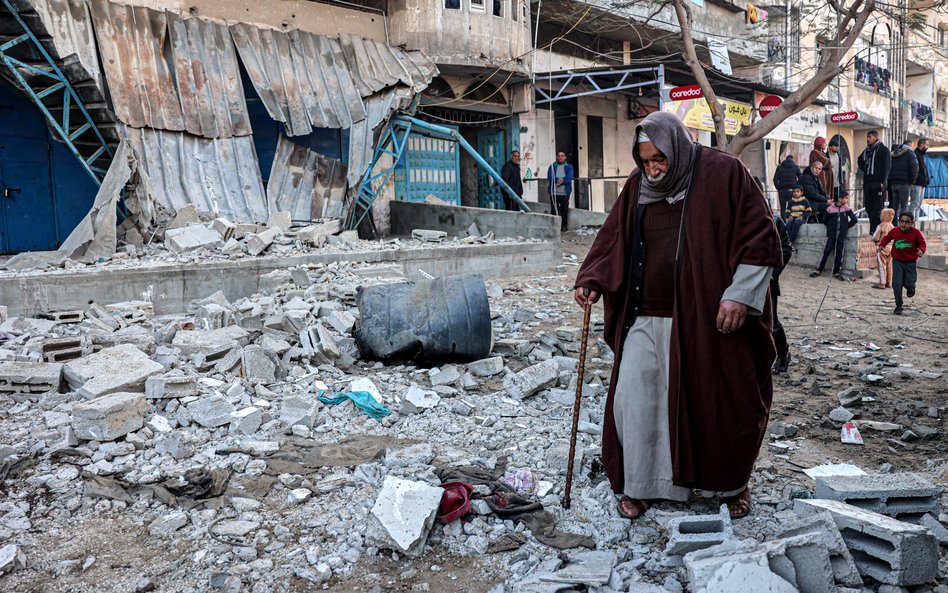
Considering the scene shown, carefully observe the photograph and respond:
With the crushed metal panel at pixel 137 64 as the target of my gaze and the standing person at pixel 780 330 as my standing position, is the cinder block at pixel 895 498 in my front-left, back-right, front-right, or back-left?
back-left

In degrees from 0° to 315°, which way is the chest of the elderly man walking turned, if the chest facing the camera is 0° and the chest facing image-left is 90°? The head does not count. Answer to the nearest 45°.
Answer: approximately 45°

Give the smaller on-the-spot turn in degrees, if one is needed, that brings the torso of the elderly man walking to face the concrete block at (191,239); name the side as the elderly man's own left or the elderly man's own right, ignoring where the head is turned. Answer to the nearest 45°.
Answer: approximately 90° to the elderly man's own right

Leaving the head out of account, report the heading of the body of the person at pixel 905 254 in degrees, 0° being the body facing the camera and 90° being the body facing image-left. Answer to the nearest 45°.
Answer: approximately 0°

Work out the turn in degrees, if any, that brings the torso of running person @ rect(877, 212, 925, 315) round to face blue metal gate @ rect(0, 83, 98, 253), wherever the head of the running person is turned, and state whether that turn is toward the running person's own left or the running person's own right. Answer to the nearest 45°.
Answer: approximately 90° to the running person's own right

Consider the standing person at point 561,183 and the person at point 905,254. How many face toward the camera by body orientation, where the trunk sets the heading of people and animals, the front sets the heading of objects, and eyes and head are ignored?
2

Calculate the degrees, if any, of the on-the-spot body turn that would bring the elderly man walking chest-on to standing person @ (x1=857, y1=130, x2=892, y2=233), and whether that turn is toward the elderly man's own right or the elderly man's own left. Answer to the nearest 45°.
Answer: approximately 135° to the elderly man's own right

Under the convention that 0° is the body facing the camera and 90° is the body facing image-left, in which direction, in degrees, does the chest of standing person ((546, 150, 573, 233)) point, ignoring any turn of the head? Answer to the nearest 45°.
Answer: approximately 0°

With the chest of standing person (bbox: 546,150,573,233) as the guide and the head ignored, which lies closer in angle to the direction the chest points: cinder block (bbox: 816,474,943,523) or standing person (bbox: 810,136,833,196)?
the cinder block

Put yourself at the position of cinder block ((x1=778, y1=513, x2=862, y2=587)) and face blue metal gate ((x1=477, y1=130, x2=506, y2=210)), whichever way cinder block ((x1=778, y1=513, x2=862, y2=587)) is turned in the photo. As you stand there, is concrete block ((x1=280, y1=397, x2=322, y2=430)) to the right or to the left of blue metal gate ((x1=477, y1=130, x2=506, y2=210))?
left

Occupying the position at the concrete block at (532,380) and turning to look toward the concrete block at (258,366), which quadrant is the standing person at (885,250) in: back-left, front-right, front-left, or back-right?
back-right

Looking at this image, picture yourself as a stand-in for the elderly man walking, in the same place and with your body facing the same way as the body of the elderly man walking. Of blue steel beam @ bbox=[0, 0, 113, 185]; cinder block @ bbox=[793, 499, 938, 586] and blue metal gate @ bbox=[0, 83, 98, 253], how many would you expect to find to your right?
2
